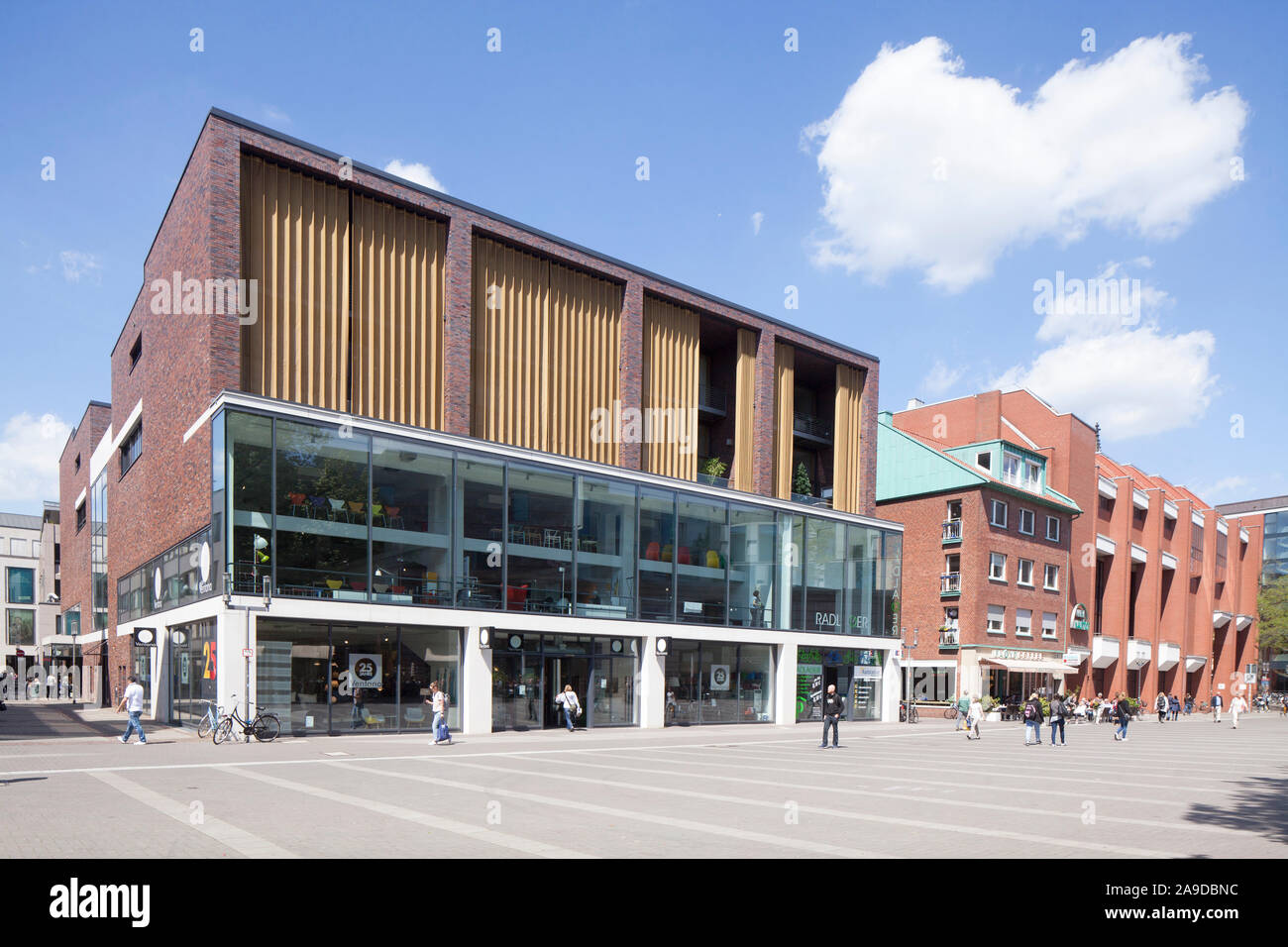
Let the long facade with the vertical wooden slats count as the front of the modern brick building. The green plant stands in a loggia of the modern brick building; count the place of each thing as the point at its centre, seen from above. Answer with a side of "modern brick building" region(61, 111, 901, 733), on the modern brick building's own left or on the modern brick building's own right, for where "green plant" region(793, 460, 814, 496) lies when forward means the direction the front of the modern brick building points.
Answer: on the modern brick building's own left

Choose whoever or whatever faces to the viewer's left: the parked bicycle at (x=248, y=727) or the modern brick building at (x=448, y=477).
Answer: the parked bicycle

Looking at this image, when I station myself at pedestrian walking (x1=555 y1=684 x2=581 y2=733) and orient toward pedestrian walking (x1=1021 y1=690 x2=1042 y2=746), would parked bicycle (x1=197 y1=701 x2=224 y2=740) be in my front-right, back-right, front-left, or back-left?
back-right

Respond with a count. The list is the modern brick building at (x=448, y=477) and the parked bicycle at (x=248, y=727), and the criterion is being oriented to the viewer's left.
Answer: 1

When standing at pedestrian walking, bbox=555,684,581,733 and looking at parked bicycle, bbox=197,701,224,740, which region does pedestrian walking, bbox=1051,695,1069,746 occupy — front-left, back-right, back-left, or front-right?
back-left

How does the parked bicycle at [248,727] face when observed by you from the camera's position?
facing to the left of the viewer
